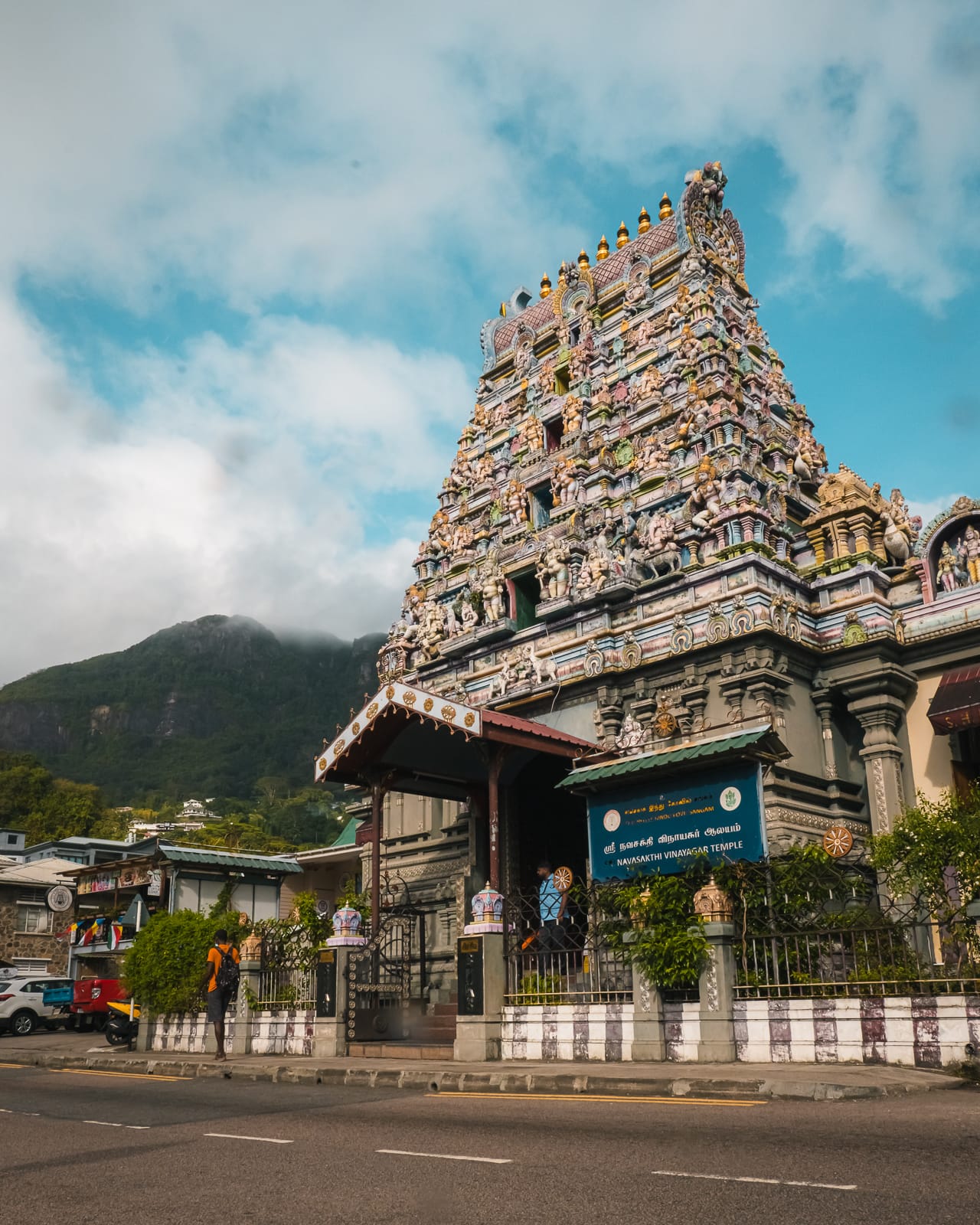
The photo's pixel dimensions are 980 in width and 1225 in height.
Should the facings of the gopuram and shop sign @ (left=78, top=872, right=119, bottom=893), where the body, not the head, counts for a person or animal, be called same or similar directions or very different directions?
same or similar directions

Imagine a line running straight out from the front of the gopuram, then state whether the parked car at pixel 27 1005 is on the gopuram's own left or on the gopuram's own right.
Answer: on the gopuram's own right

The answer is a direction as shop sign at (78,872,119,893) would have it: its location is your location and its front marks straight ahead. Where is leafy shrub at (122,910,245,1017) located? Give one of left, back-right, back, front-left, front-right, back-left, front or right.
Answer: front-left

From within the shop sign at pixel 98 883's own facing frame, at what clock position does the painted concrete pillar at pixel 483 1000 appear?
The painted concrete pillar is roughly at 10 o'clock from the shop sign.

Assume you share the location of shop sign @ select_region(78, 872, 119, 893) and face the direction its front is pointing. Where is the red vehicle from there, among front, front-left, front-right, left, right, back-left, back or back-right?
front-left

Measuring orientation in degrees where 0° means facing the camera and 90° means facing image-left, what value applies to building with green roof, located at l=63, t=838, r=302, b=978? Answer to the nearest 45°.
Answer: approximately 45°

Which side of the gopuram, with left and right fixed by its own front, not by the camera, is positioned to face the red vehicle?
right

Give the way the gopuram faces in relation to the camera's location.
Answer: facing the viewer and to the left of the viewer

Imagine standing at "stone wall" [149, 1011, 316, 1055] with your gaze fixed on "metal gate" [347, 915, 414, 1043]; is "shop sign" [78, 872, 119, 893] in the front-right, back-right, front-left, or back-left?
back-left

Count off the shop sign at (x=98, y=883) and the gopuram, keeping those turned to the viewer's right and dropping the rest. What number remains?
0

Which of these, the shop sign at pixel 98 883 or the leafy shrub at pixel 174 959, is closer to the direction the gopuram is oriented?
the leafy shrub

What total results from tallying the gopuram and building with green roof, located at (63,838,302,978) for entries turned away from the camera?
0

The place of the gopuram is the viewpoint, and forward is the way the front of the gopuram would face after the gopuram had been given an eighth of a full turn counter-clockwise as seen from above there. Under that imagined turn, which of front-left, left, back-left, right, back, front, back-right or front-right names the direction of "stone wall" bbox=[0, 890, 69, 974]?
back-right
